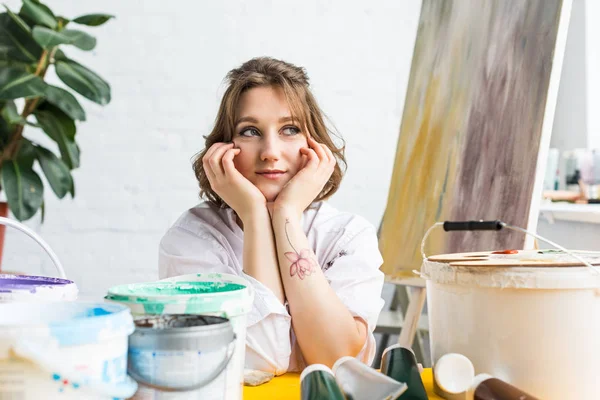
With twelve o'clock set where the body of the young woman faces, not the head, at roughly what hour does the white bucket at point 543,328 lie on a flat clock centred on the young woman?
The white bucket is roughly at 11 o'clock from the young woman.

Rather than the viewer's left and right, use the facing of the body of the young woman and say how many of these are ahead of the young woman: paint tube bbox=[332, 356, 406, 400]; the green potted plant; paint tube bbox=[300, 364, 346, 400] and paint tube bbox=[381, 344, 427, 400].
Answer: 3

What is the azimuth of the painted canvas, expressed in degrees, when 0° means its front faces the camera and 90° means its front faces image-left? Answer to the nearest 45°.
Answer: approximately 45°

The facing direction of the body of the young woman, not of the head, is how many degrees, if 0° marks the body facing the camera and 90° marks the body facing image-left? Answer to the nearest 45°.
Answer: approximately 0°

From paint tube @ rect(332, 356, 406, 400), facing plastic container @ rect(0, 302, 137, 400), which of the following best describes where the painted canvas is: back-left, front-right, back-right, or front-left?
back-right

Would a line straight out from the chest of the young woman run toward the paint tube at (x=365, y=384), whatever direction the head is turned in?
yes
